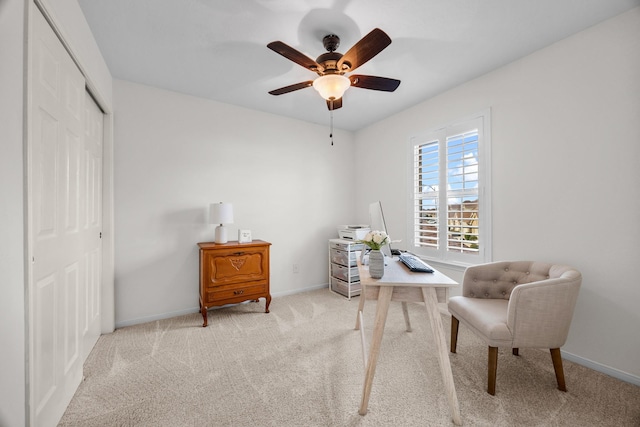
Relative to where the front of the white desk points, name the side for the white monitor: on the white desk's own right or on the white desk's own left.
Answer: on the white desk's own left

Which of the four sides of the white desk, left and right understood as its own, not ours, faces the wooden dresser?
back

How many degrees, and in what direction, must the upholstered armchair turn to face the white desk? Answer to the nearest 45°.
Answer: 0° — it already faces it

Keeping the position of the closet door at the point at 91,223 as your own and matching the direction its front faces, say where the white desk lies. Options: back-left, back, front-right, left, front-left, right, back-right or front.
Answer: front-right

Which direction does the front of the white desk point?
to the viewer's right

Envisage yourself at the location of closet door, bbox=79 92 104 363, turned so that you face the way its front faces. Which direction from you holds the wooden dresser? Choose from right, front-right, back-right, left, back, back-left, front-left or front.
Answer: front

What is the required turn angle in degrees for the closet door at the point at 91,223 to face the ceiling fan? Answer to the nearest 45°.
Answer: approximately 45° to its right

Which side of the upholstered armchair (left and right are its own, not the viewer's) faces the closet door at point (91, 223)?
front

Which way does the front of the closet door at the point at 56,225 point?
to the viewer's right

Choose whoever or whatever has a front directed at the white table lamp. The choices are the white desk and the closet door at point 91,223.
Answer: the closet door

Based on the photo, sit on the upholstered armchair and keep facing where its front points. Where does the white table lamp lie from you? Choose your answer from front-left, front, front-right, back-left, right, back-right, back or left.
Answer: front-right

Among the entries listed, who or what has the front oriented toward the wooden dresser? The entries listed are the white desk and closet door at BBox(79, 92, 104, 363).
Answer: the closet door

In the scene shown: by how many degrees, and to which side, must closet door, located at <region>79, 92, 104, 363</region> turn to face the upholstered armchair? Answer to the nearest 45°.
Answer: approximately 45° to its right

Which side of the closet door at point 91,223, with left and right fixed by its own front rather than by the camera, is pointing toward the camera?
right
